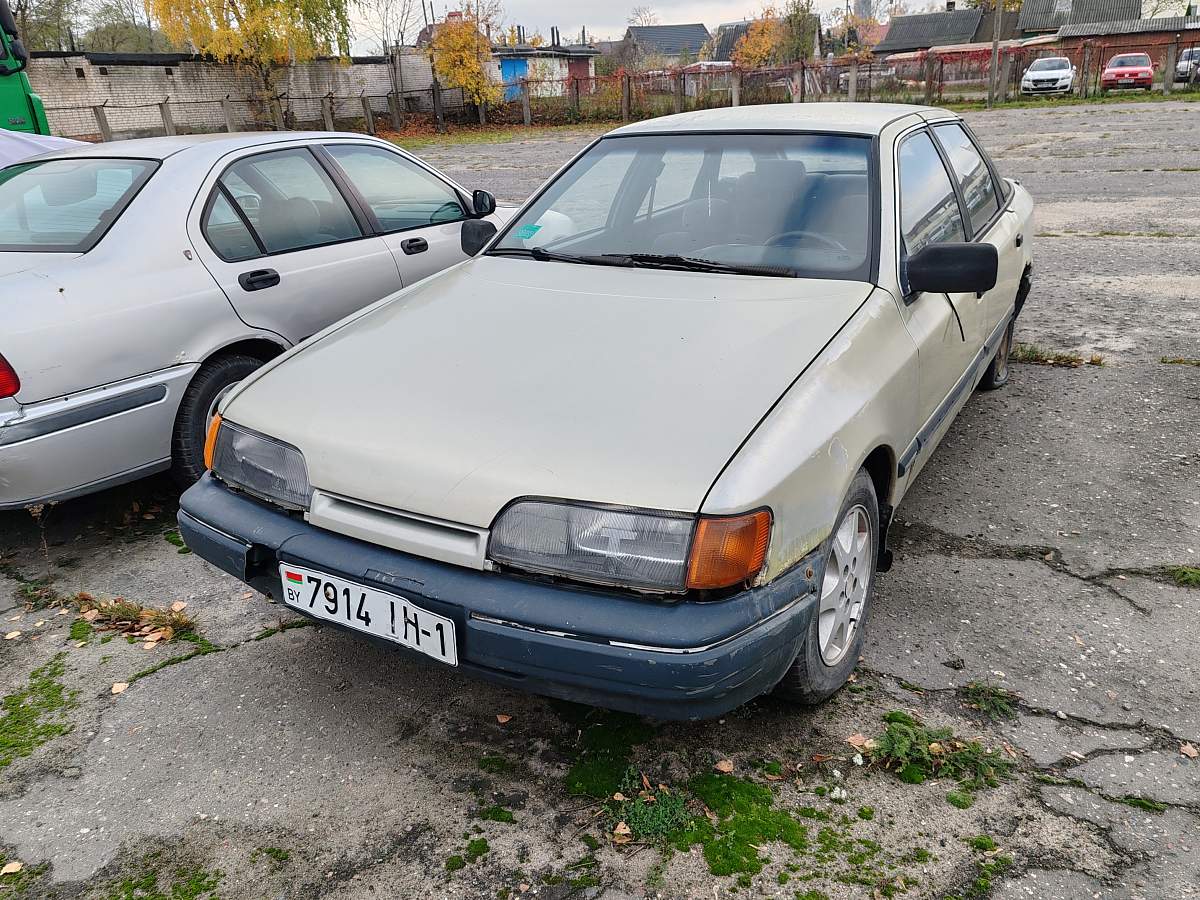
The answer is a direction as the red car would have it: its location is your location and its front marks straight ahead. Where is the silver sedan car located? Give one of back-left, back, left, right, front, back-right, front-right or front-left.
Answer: front

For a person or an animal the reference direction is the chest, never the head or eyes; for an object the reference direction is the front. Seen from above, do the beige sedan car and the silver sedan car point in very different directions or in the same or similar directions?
very different directions

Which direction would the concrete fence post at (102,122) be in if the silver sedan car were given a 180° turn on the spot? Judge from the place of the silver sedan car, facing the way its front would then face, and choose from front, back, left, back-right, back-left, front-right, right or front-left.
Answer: back-right

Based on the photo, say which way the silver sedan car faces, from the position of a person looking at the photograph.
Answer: facing away from the viewer and to the right of the viewer

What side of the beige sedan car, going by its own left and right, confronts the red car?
back

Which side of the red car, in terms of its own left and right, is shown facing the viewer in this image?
front

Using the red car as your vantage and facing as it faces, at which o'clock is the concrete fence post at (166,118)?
The concrete fence post is roughly at 2 o'clock from the red car.

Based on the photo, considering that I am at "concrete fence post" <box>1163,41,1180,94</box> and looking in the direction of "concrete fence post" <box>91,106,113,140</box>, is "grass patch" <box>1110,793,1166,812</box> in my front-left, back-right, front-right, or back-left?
front-left

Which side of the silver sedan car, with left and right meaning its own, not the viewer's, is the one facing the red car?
front

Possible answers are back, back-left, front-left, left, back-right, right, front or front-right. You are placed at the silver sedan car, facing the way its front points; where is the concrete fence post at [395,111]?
front-left

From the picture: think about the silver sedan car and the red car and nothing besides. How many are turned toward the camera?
1

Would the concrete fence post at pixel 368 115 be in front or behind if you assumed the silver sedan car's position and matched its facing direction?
in front

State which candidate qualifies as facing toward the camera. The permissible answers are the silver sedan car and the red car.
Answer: the red car

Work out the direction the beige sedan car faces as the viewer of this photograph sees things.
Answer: facing the viewer and to the left of the viewer

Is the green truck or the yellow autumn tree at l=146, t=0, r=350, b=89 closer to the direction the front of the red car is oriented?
the green truck

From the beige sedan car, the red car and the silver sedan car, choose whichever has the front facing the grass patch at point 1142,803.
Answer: the red car

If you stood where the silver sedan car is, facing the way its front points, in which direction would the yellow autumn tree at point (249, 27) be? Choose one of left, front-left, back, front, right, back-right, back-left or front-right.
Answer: front-left
